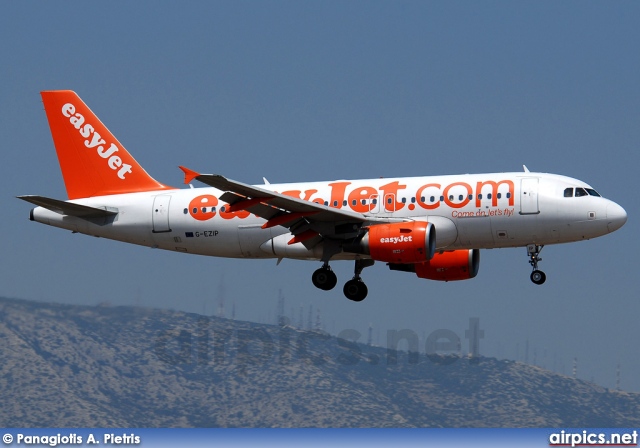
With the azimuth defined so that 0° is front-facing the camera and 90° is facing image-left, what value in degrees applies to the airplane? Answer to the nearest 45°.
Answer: approximately 270°
